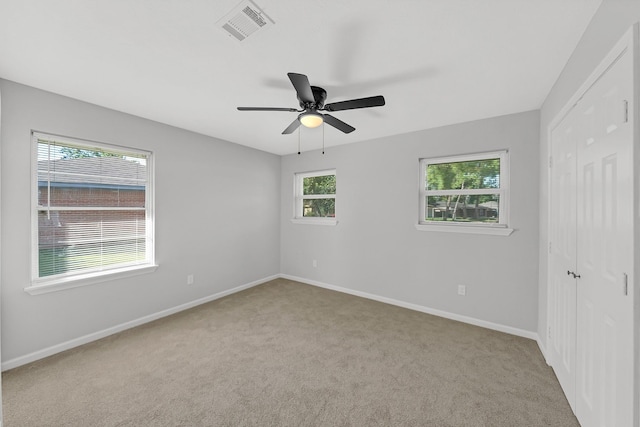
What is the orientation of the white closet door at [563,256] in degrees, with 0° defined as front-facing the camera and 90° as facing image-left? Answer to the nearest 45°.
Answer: approximately 90°

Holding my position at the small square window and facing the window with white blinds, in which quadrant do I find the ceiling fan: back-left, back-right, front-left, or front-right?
front-left

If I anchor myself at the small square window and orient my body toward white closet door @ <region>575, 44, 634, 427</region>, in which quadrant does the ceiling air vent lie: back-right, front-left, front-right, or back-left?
front-right

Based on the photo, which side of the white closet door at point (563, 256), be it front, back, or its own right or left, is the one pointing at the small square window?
front

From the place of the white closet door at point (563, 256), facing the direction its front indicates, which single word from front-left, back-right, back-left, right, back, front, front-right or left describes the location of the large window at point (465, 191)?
front-right

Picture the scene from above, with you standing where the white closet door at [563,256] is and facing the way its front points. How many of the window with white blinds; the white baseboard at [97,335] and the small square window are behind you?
0

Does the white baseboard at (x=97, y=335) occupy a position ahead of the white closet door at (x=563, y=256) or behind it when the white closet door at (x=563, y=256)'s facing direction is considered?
ahead

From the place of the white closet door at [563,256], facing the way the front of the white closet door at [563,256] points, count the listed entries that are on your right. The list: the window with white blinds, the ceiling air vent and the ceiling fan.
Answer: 0

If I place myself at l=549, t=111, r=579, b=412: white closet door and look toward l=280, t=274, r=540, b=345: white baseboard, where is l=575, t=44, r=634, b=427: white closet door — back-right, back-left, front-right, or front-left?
back-left

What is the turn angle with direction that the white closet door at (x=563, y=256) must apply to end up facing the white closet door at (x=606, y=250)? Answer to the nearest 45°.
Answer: approximately 90° to its left

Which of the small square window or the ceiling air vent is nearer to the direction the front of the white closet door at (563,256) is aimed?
the small square window
